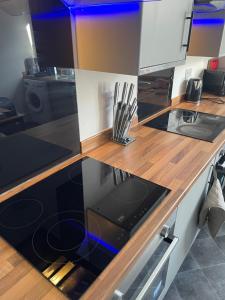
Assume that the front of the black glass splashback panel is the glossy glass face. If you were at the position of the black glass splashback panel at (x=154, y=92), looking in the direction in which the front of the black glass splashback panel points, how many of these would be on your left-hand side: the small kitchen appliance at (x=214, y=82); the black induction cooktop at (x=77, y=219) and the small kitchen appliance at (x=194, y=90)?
2

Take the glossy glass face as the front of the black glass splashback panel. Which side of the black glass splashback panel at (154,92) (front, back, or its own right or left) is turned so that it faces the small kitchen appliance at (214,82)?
left

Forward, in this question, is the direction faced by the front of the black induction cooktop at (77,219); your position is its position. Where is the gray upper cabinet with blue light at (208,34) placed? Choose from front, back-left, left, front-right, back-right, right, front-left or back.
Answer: left

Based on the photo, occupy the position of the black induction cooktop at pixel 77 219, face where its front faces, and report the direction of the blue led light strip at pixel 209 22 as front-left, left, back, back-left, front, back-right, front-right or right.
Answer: left

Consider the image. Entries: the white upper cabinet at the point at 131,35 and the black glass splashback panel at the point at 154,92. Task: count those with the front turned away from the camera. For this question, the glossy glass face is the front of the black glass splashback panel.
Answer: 0

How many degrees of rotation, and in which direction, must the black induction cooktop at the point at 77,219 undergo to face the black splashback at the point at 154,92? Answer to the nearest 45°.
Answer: approximately 90° to its left

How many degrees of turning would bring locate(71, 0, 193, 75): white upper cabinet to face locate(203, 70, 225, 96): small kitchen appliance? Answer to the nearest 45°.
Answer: approximately 90° to its left

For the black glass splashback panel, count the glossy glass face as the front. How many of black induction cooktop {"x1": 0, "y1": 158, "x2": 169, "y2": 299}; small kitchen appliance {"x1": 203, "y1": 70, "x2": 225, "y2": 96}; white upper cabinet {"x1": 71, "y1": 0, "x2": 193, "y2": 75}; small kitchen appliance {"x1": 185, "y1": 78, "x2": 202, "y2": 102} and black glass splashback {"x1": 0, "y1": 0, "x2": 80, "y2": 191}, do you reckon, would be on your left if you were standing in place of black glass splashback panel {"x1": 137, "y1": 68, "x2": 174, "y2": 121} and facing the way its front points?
2

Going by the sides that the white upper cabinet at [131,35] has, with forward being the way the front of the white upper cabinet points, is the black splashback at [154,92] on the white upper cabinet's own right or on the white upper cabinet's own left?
on the white upper cabinet's own left

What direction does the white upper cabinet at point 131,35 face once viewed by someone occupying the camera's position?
facing the viewer and to the right of the viewer
